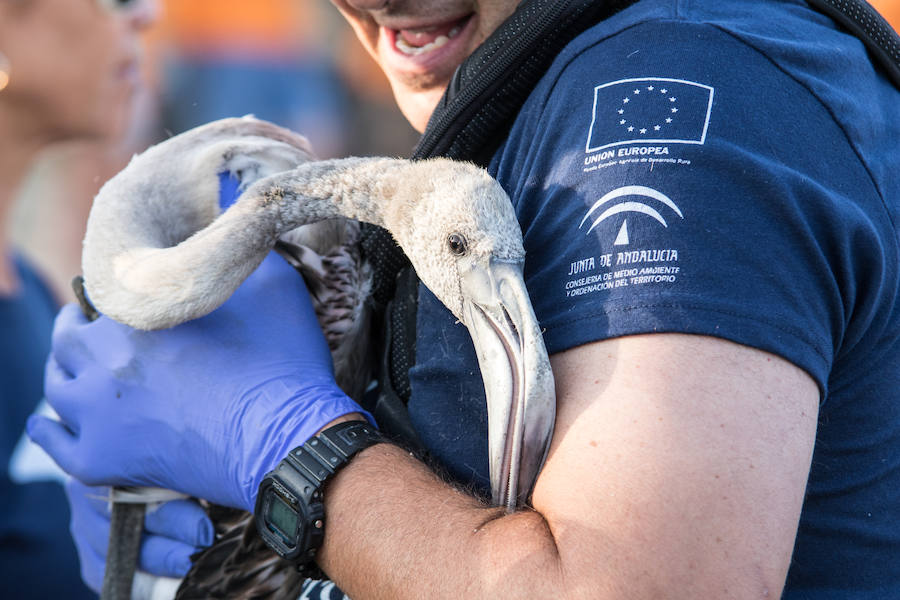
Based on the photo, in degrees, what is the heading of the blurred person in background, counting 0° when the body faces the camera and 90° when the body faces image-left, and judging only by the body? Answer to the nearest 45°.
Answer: approximately 270°
